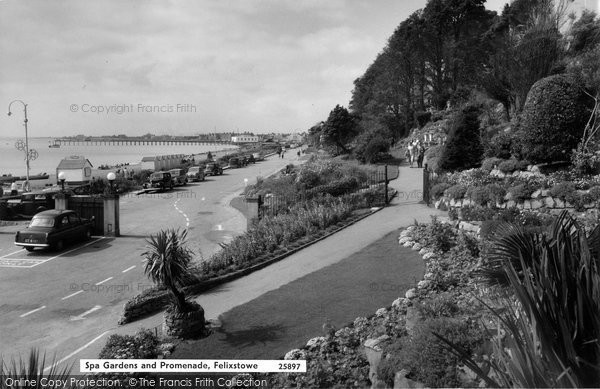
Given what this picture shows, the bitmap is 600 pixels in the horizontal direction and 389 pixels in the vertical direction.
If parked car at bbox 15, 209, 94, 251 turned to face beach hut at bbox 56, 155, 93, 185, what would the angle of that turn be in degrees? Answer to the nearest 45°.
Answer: approximately 45° to its left

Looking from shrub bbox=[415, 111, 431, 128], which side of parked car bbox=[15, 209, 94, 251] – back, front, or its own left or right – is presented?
front

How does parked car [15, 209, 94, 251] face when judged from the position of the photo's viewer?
facing away from the viewer and to the right of the viewer

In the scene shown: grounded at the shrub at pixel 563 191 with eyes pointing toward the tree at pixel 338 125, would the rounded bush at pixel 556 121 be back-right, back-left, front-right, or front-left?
front-right

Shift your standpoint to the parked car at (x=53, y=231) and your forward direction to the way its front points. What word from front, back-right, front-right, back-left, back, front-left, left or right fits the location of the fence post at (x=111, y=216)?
front

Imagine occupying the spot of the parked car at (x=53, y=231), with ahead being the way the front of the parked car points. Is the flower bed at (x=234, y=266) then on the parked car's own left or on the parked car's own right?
on the parked car's own right

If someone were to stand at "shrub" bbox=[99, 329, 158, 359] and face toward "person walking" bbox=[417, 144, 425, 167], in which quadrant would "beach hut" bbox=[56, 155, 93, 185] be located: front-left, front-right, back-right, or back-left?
front-left

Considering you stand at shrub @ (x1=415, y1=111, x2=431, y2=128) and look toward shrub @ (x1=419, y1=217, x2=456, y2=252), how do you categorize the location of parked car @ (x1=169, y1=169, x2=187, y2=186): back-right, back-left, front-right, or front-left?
front-right

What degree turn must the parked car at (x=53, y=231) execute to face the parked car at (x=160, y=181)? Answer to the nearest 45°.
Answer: approximately 45° to its left
